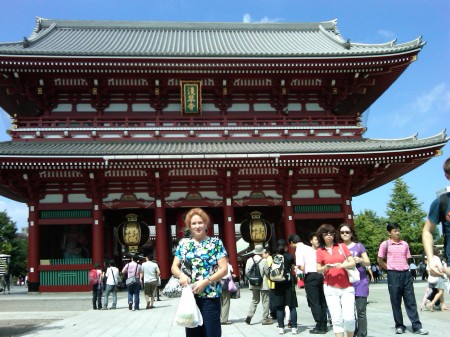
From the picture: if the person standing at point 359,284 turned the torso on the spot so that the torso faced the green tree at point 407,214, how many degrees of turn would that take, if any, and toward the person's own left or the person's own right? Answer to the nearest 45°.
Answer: approximately 135° to the person's own right

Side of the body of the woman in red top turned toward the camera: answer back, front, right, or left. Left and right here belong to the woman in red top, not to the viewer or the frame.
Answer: front

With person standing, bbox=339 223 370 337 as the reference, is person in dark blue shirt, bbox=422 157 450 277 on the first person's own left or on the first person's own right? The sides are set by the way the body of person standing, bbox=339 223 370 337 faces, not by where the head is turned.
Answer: on the first person's own left

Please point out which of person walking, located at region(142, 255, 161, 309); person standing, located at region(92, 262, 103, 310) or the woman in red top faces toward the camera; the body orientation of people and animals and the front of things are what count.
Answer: the woman in red top

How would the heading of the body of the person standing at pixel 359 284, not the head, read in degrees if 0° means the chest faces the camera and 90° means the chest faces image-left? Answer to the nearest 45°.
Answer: approximately 45°

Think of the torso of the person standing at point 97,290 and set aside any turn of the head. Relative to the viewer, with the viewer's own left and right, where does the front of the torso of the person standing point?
facing away from the viewer

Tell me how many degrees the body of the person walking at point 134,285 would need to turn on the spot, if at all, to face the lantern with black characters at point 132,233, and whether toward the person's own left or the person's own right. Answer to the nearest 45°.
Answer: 0° — they already face it

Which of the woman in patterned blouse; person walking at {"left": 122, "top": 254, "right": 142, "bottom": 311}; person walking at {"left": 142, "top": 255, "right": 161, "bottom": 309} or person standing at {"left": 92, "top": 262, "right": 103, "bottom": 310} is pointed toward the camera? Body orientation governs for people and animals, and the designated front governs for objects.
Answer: the woman in patterned blouse

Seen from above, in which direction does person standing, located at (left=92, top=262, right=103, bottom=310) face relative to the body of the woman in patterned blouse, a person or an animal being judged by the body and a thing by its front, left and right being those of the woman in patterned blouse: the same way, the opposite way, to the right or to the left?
the opposite way

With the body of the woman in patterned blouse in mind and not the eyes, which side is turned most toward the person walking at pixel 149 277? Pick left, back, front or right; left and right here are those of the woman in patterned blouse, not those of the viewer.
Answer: back
